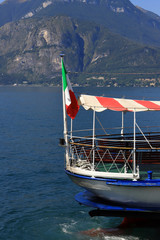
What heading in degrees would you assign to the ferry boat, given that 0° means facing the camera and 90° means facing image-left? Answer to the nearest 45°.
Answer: approximately 270°
